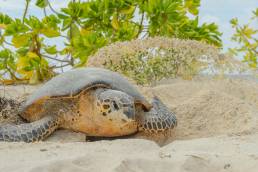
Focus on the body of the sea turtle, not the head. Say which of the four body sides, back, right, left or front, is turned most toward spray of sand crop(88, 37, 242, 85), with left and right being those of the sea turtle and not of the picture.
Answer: left

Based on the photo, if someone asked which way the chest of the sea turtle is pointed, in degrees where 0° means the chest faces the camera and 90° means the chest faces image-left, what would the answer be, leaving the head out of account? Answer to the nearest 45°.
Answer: approximately 315°
